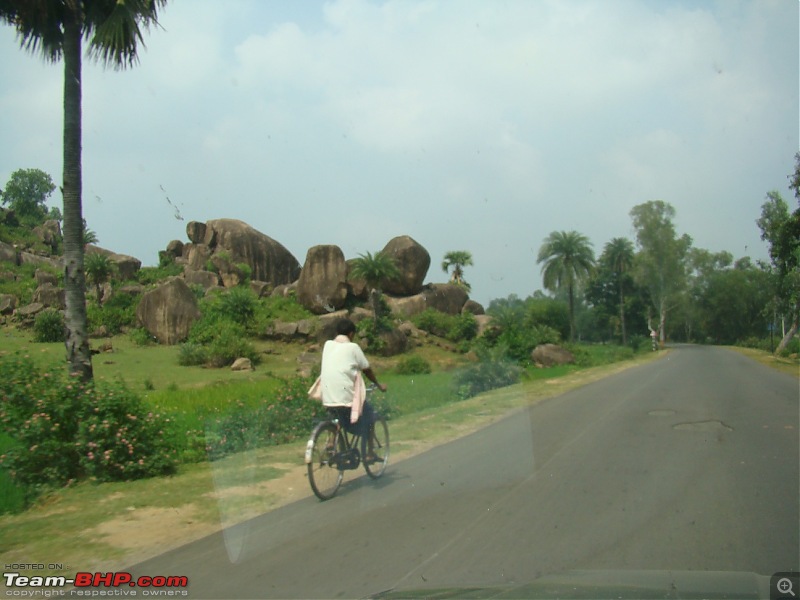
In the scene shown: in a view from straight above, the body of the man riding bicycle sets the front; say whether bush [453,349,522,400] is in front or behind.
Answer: in front

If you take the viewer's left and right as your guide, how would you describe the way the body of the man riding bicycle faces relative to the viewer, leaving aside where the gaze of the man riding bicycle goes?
facing away from the viewer and to the right of the viewer

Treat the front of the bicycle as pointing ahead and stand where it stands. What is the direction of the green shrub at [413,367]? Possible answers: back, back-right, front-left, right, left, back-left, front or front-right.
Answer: front-left

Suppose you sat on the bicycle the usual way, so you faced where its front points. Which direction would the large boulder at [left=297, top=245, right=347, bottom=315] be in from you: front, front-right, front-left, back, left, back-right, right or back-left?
front-left

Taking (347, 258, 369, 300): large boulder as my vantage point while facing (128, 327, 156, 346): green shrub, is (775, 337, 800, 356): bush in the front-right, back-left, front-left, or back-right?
back-left

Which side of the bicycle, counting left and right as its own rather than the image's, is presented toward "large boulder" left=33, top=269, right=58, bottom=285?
left

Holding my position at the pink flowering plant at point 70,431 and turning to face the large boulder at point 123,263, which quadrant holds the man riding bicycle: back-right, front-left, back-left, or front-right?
back-right

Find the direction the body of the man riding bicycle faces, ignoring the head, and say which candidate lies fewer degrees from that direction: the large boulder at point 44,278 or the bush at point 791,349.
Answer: the bush

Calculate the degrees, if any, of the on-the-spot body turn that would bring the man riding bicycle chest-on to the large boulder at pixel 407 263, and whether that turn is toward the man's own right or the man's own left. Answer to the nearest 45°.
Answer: approximately 45° to the man's own left

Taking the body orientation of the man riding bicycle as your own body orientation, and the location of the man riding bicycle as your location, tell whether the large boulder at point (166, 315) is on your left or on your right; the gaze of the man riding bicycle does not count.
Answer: on your left

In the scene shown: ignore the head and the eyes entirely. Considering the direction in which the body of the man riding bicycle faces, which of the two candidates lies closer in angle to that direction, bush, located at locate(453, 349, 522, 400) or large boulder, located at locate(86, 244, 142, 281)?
the bush

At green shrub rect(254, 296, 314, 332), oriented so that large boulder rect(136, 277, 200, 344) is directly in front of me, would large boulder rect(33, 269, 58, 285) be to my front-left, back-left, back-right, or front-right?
front-right

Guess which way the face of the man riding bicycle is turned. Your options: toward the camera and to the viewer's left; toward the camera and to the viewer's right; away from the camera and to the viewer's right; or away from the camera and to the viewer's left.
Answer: away from the camera and to the viewer's right

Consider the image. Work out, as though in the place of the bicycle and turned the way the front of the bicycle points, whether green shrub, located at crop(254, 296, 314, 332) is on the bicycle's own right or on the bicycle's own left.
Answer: on the bicycle's own left

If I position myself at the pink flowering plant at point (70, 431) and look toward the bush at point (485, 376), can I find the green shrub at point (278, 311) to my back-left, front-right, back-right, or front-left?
front-left

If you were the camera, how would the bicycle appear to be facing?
facing away from the viewer and to the right of the viewer

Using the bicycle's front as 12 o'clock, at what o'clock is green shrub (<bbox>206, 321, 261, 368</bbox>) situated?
The green shrub is roughly at 10 o'clock from the bicycle.

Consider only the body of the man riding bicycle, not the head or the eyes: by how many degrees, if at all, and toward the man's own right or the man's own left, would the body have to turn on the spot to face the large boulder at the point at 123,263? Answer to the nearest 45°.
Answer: approximately 45° to the man's own left

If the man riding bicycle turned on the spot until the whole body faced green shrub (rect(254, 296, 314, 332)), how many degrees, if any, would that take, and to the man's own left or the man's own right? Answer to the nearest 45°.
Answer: approximately 45° to the man's own left

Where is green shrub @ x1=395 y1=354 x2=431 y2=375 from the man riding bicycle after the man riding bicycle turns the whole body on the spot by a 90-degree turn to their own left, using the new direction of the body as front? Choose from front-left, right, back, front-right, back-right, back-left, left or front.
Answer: front-right
